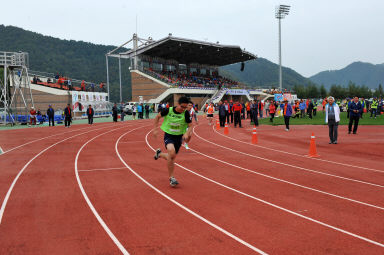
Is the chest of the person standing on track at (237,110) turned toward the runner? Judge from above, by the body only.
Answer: yes

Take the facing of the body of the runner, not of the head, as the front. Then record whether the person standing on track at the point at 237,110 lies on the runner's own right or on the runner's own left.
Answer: on the runner's own left

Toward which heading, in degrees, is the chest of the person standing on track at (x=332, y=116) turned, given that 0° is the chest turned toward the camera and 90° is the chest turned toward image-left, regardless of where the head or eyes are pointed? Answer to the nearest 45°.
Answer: approximately 0°

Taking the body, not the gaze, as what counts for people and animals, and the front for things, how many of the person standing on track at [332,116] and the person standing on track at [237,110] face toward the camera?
2

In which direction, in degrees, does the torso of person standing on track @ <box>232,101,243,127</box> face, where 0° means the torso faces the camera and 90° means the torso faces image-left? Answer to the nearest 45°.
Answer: approximately 0°

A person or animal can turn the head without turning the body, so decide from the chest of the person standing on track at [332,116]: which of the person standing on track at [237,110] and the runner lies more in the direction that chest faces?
the runner

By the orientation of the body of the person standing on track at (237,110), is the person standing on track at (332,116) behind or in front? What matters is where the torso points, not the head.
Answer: in front

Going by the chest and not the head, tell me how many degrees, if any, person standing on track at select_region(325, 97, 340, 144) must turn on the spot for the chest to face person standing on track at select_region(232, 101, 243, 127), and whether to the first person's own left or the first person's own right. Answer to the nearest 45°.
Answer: approximately 135° to the first person's own right
